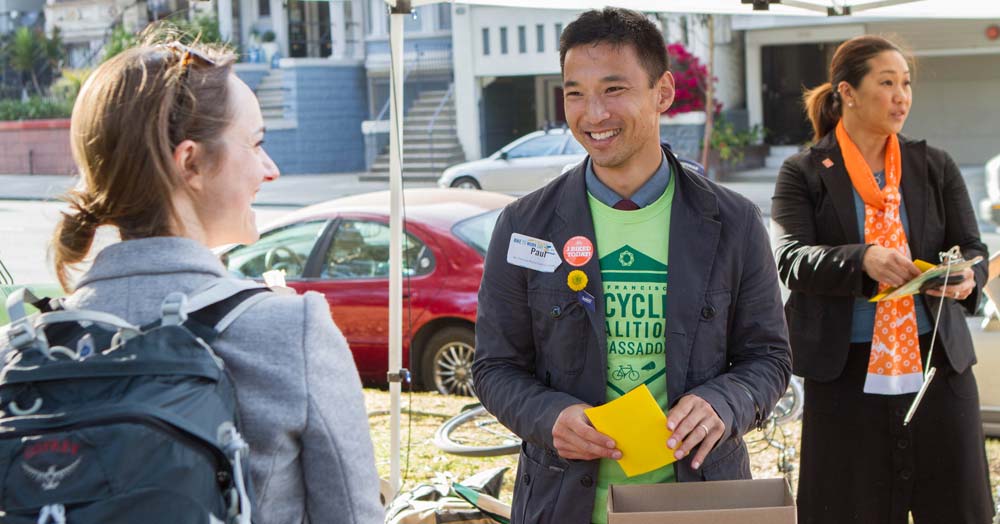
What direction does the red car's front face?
to the viewer's left

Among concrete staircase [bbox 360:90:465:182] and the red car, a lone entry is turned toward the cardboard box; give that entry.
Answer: the concrete staircase

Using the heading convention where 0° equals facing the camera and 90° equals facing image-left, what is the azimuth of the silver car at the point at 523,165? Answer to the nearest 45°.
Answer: approximately 90°

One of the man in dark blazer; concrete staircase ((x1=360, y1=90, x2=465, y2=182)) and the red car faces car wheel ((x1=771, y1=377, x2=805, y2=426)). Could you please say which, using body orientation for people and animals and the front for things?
the concrete staircase

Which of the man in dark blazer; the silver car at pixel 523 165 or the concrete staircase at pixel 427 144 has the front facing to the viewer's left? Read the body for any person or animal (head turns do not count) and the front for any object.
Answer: the silver car

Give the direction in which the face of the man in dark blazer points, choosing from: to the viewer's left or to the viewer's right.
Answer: to the viewer's left

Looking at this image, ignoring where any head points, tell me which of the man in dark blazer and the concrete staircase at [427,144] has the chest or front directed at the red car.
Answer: the concrete staircase

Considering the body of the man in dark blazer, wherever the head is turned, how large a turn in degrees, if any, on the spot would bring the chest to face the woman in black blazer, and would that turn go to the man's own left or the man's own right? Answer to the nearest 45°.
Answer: approximately 135° to the man's own left
